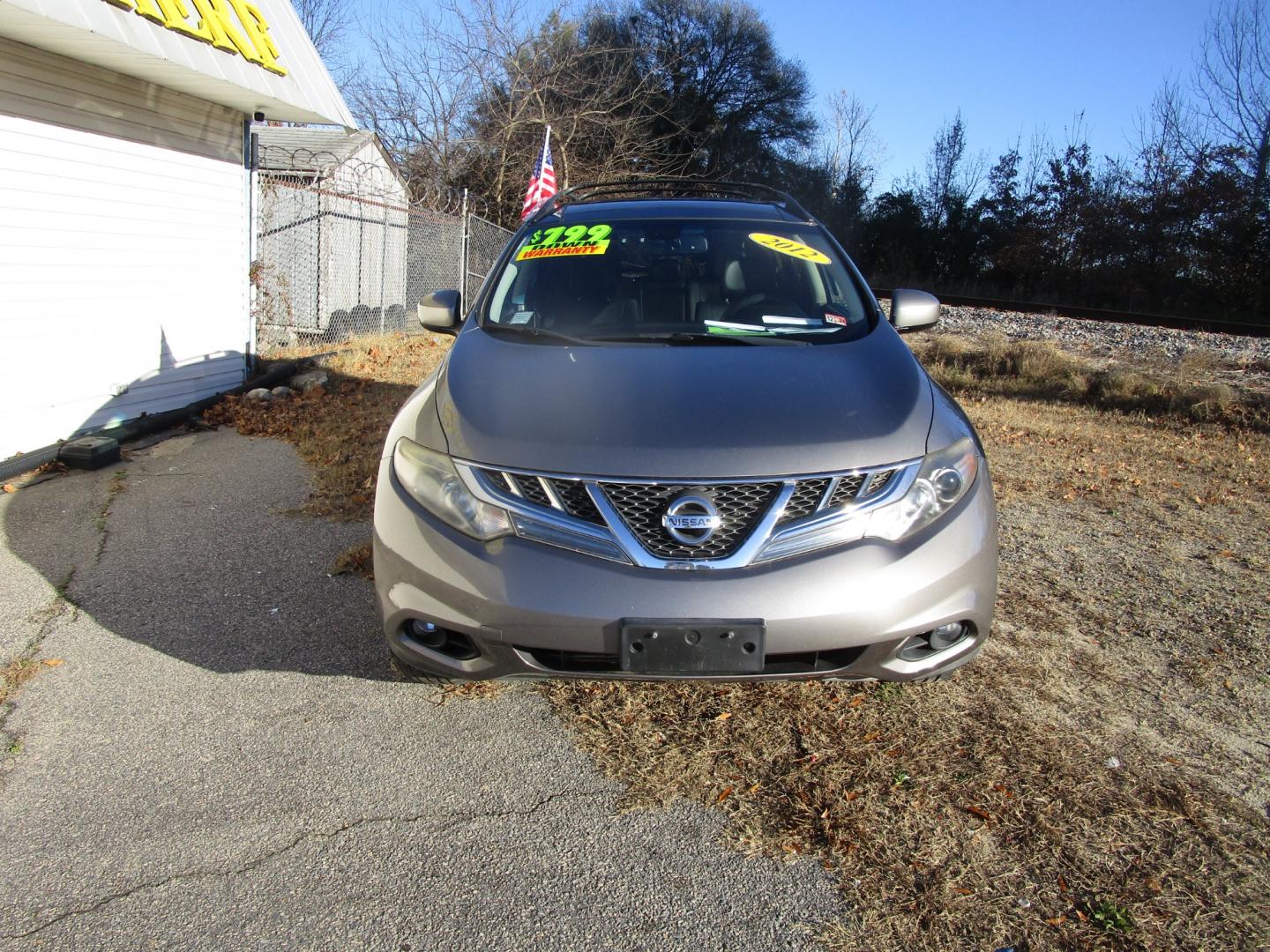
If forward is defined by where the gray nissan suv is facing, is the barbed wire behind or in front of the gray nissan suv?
behind

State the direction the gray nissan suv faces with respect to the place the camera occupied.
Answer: facing the viewer

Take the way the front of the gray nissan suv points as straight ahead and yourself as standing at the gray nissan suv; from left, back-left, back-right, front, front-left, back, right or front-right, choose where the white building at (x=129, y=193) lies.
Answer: back-right

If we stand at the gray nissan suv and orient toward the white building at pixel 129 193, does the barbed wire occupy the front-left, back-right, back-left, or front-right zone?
front-right

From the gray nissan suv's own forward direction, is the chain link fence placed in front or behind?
behind
